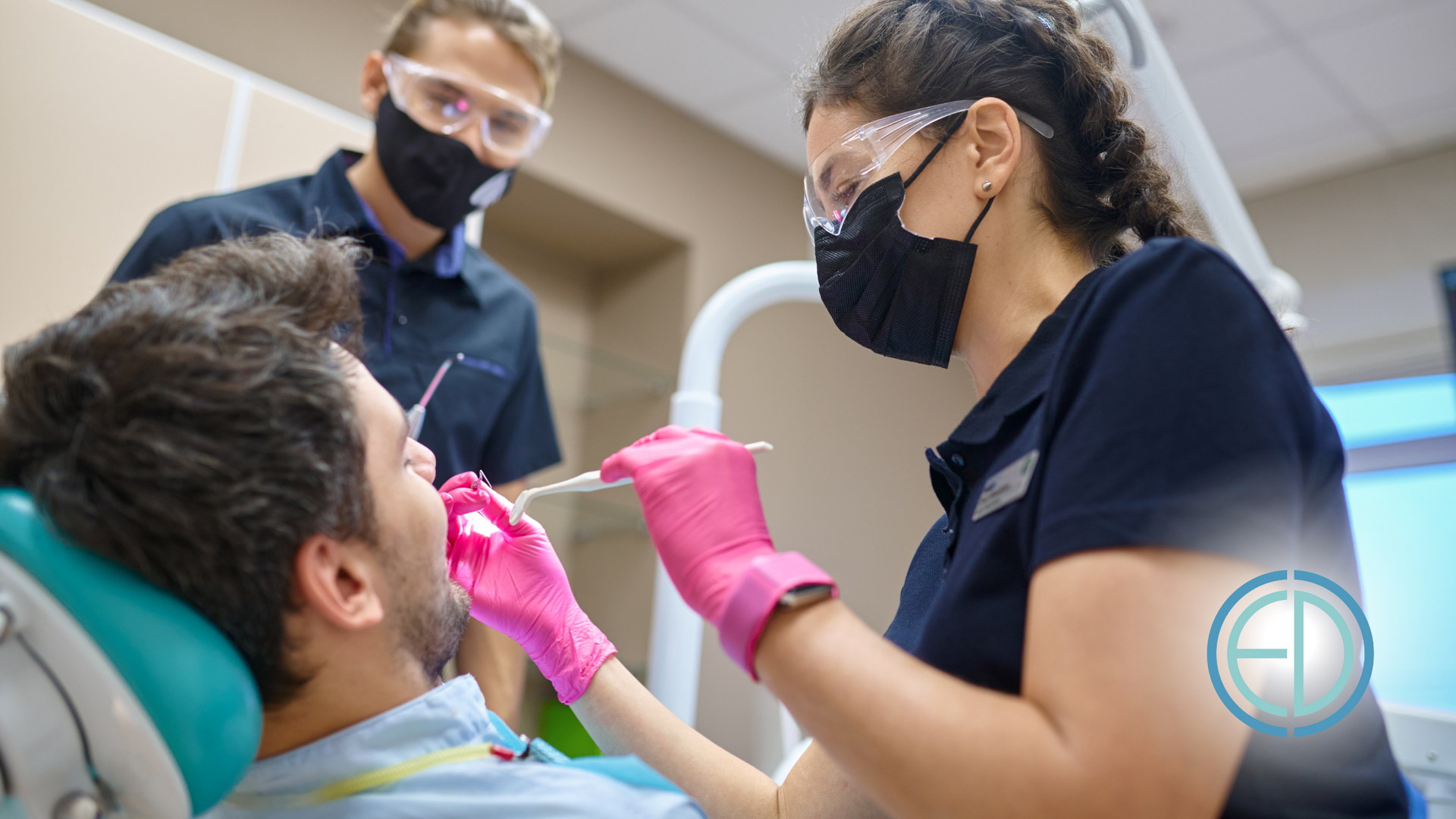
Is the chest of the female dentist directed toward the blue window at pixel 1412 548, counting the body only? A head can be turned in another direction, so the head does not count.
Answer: no

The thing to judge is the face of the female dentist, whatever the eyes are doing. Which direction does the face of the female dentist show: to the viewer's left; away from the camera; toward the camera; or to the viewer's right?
to the viewer's left

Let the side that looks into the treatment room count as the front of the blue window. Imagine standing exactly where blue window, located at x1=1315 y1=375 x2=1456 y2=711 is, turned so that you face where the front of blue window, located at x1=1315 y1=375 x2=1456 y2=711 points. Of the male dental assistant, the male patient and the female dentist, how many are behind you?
0

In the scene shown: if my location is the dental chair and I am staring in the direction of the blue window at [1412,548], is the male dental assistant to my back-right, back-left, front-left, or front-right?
front-left

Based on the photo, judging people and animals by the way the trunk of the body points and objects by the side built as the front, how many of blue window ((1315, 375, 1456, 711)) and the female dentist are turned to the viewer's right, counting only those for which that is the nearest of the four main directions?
0

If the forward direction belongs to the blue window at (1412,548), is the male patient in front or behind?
in front

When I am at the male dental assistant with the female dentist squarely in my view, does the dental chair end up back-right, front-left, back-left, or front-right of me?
front-right

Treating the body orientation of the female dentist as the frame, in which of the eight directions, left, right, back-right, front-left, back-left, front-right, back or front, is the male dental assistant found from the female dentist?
front-right

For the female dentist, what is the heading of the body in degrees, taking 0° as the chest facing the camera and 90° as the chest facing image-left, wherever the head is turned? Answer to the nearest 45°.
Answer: approximately 90°

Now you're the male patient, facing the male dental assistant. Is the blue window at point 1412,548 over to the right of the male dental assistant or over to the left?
right

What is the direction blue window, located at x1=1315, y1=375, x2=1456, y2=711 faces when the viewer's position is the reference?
facing the viewer and to the left of the viewer
